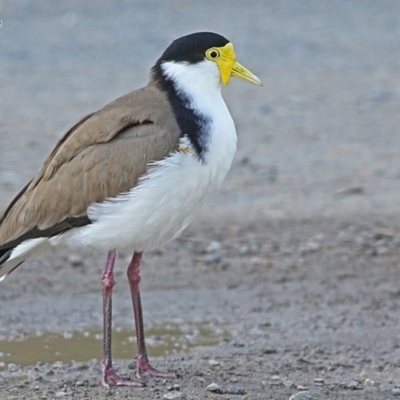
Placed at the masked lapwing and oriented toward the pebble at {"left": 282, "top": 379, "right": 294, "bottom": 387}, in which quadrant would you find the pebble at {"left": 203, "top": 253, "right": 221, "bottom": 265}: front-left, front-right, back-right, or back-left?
front-left

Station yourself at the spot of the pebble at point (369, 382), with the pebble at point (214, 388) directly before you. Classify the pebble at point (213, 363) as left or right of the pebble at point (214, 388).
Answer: right

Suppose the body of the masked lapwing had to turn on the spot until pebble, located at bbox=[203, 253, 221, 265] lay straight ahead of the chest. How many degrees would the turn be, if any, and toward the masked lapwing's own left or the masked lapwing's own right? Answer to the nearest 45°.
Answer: approximately 90° to the masked lapwing's own left

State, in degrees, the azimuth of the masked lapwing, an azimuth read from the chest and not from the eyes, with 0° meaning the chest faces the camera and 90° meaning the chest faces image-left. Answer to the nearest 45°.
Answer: approximately 270°
